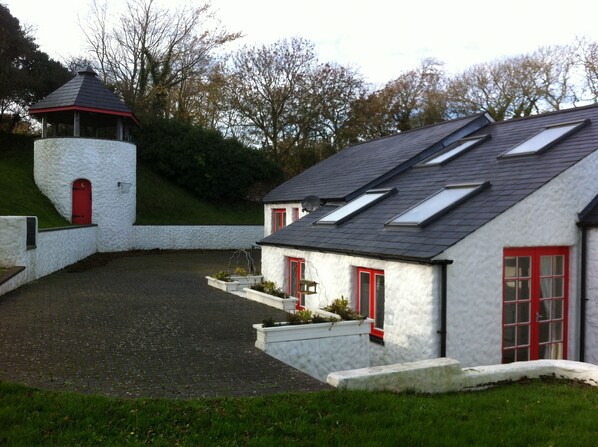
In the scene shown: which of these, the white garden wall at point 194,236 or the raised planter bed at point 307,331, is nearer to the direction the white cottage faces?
the raised planter bed

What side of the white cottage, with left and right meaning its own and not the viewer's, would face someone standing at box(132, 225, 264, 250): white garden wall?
right

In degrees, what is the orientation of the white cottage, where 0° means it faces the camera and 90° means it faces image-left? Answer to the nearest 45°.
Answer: approximately 45°
